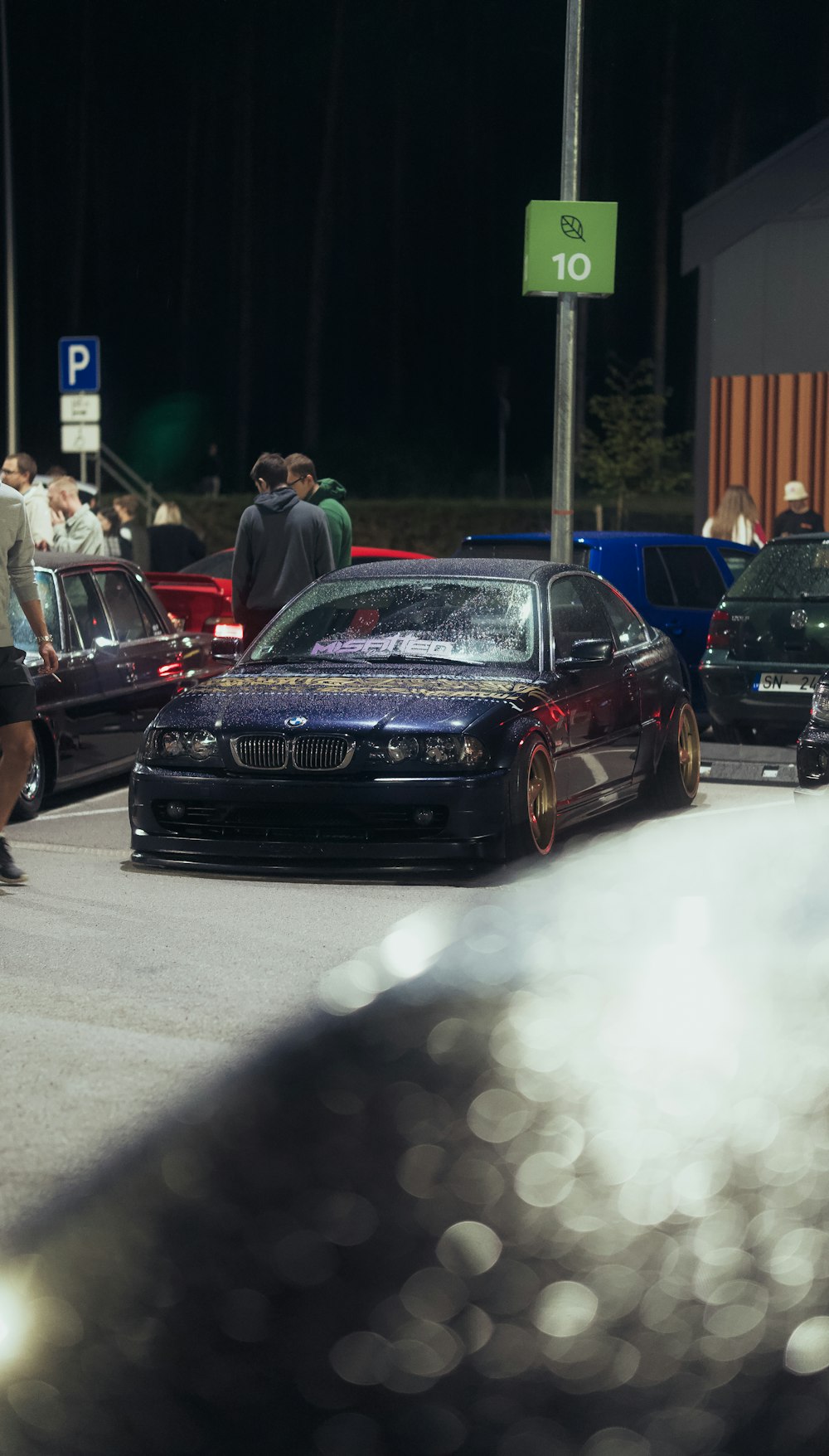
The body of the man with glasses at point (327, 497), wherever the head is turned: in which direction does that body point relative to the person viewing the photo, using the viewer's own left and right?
facing to the left of the viewer

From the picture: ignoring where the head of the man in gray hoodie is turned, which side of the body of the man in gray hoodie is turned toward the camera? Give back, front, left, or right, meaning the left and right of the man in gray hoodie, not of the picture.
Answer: back

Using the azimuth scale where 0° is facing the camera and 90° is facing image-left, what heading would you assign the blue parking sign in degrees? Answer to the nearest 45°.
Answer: approximately 0°

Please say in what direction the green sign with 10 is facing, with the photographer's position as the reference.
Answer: facing the viewer

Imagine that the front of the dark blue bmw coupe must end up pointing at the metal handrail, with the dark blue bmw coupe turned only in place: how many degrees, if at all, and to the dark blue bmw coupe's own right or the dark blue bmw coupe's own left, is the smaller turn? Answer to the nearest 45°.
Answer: approximately 135° to the dark blue bmw coupe's own right

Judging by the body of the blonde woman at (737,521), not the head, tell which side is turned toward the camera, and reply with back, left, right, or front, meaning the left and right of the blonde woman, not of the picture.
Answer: back

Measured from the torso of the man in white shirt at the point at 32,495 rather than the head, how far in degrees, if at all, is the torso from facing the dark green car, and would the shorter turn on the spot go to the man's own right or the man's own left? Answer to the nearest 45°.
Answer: approximately 135° to the man's own left

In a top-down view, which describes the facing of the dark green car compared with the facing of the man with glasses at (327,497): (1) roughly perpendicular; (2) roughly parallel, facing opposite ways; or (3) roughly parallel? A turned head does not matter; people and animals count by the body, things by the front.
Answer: roughly perpendicular

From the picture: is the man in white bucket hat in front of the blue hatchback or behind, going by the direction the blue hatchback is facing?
in front

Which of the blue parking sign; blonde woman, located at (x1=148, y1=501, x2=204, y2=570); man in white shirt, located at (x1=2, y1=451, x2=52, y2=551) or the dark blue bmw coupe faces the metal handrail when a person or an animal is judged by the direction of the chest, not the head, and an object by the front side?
the blonde woman

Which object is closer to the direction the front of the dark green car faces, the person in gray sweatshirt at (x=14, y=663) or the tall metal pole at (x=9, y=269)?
the tall metal pole

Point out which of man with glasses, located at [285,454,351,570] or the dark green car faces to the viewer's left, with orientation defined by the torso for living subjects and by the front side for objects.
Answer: the man with glasses

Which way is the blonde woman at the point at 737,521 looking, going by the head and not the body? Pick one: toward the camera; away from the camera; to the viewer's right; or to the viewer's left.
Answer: away from the camera
